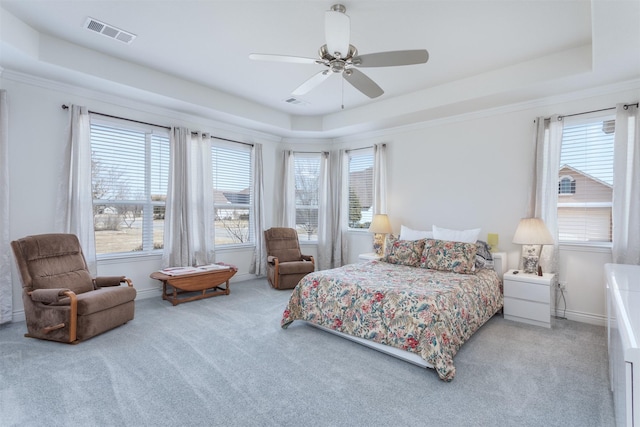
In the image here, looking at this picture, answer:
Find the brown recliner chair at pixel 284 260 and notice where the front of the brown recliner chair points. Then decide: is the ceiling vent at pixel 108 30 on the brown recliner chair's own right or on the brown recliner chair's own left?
on the brown recliner chair's own right

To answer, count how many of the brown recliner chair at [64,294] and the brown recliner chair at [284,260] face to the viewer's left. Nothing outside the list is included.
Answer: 0

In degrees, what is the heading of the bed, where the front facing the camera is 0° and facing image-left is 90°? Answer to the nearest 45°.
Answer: approximately 45°

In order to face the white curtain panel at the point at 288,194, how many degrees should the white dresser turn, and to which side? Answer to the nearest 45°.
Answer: approximately 45° to its right

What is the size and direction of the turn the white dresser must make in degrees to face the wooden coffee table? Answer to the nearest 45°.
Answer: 0° — it already faces it

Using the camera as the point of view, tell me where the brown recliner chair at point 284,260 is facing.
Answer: facing the viewer and to the right of the viewer

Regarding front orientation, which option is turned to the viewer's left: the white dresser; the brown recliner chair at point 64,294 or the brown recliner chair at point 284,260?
the white dresser

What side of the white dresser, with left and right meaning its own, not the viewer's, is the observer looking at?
left

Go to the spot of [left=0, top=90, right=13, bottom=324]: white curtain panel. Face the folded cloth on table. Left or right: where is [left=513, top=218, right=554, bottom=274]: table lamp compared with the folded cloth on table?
right

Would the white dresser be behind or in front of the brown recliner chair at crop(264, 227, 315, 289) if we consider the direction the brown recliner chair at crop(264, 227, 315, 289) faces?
in front

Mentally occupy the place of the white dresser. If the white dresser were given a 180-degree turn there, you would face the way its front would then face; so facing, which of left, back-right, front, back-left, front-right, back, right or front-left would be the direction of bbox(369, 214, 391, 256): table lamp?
back-left

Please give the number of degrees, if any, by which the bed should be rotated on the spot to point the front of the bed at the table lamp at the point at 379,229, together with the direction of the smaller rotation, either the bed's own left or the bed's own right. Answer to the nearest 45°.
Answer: approximately 135° to the bed's own right

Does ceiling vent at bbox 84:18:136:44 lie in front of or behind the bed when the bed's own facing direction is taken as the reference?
in front

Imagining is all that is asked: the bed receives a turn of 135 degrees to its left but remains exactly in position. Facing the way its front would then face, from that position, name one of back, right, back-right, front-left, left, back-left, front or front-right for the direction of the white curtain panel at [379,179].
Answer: left

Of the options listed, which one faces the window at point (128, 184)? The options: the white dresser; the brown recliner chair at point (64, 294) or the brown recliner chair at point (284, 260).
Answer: the white dresser
